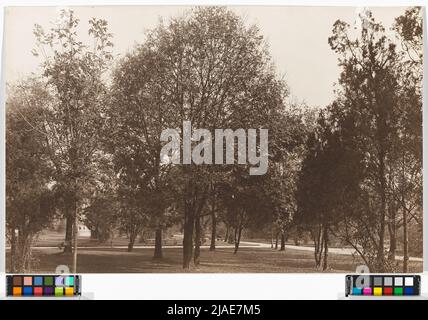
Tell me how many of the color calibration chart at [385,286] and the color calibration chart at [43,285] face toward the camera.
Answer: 2

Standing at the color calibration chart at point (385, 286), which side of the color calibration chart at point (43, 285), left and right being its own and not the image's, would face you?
left

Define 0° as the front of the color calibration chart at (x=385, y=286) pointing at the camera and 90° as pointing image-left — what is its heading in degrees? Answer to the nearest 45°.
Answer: approximately 0°
